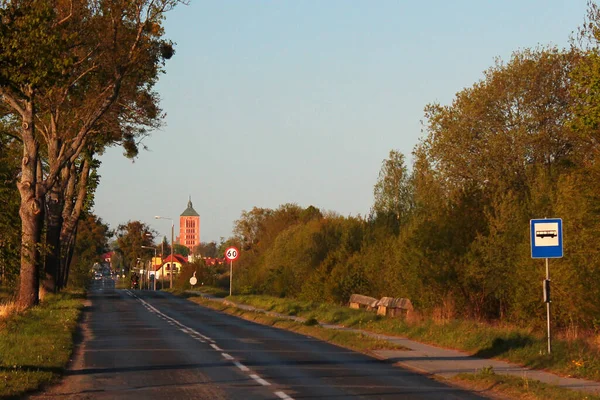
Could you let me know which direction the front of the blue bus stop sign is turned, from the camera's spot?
facing the viewer

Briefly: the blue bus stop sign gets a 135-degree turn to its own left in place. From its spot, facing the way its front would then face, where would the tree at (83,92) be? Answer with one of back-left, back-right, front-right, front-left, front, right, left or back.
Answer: left
